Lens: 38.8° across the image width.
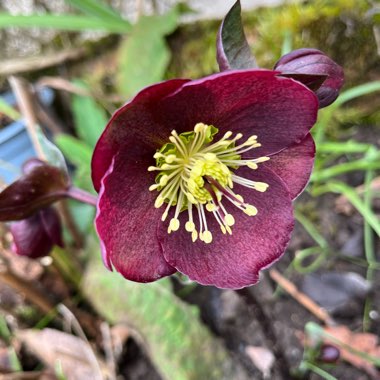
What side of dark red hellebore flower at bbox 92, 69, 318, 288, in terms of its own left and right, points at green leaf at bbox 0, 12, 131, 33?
back

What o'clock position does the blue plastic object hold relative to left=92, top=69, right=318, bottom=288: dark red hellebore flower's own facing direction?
The blue plastic object is roughly at 5 o'clock from the dark red hellebore flower.

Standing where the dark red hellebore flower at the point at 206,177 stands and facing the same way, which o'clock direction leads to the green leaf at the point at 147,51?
The green leaf is roughly at 6 o'clock from the dark red hellebore flower.

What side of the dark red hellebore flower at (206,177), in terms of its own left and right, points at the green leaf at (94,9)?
back
